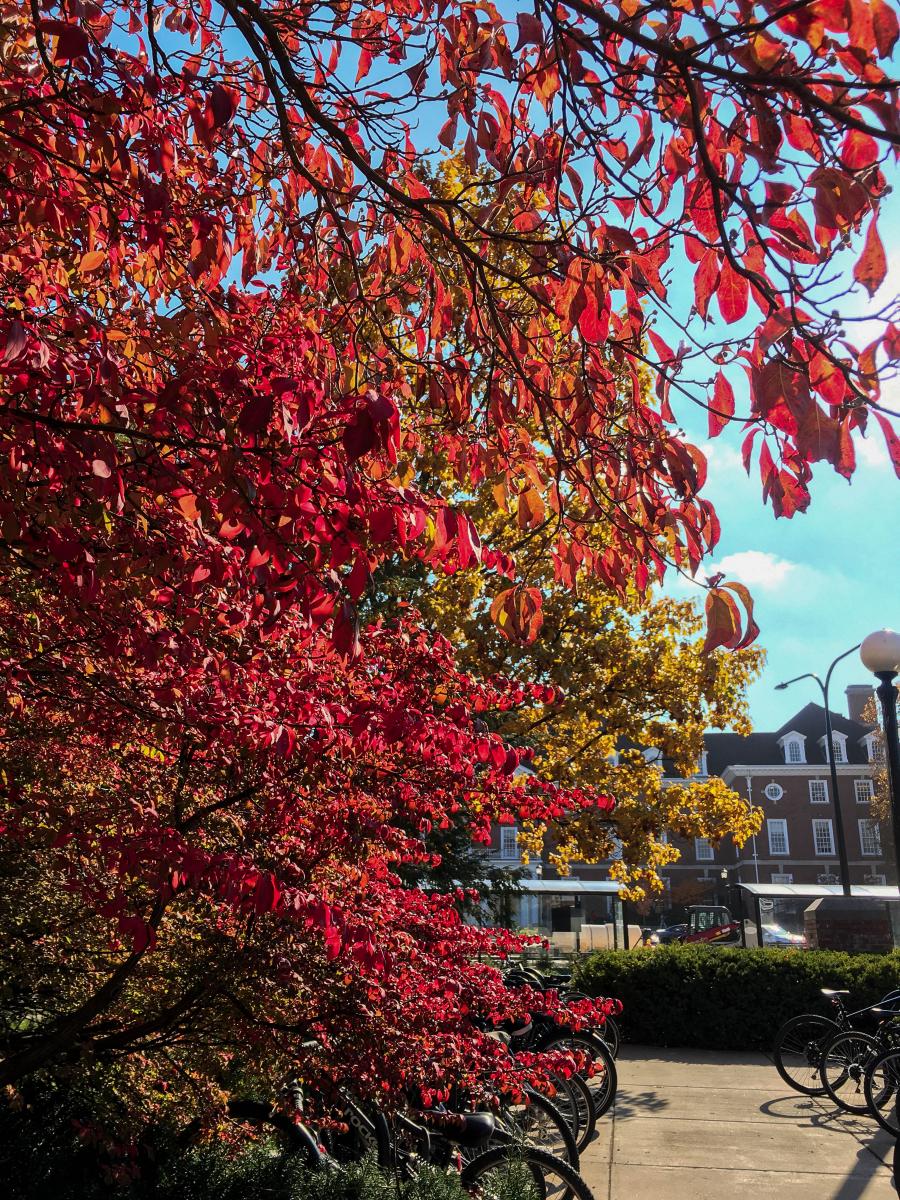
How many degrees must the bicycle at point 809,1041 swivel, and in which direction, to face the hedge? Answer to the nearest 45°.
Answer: approximately 90° to its left

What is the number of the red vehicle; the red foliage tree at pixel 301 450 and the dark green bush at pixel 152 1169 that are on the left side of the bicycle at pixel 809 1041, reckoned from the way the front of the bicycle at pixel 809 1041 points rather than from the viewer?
1

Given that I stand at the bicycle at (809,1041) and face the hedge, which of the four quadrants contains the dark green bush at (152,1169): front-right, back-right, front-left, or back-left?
back-left

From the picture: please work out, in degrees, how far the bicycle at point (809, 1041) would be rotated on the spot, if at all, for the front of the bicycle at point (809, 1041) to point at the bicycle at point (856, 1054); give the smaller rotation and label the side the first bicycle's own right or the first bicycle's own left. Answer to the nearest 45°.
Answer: approximately 45° to the first bicycle's own right

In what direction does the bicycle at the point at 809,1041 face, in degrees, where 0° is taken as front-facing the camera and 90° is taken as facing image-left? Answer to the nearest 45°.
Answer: approximately 270°
